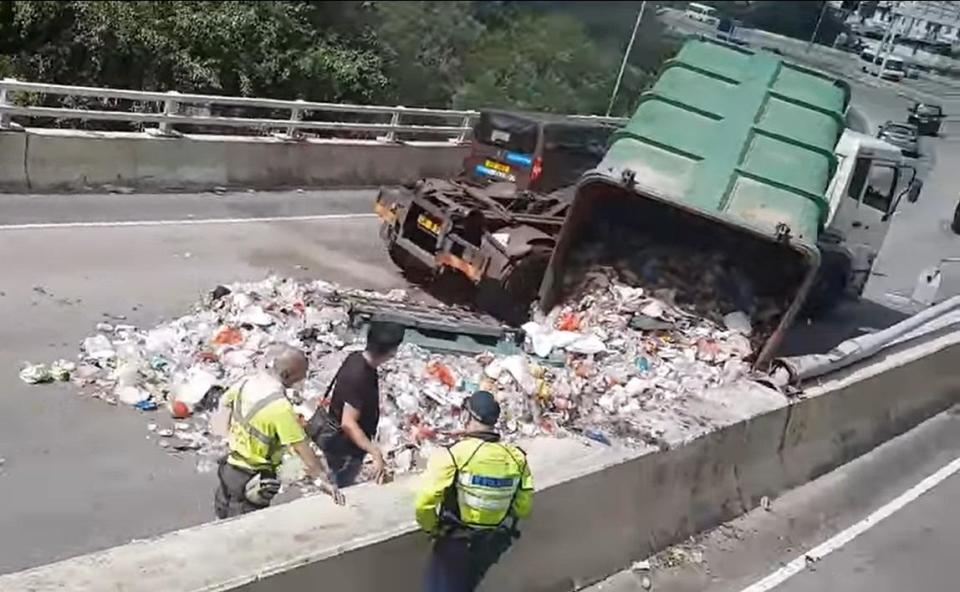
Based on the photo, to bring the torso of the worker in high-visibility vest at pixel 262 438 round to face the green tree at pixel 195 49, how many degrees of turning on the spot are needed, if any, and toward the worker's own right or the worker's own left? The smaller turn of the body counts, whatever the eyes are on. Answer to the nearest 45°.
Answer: approximately 45° to the worker's own left

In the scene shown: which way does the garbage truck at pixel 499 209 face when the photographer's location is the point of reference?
facing away from the viewer and to the right of the viewer

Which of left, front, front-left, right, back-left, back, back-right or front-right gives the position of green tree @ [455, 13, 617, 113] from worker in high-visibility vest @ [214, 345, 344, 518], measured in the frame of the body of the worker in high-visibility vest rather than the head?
front-left

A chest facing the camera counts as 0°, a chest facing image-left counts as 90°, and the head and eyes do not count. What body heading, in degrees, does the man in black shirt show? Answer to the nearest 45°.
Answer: approximately 270°

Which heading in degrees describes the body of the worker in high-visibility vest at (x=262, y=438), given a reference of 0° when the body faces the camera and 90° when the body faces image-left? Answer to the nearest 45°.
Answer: approximately 225°

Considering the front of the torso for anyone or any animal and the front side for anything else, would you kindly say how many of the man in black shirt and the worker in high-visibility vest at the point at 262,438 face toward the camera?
0

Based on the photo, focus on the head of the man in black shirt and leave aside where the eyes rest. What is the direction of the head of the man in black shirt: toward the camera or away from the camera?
away from the camera

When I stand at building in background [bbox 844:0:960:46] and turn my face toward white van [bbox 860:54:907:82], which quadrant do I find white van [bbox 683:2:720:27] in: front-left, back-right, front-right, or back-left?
back-right

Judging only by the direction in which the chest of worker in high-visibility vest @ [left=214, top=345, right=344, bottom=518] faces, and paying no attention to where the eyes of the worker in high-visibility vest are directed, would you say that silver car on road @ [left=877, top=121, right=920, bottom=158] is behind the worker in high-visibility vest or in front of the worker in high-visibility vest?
in front

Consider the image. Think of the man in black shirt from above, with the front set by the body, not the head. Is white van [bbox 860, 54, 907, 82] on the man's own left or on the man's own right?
on the man's own left

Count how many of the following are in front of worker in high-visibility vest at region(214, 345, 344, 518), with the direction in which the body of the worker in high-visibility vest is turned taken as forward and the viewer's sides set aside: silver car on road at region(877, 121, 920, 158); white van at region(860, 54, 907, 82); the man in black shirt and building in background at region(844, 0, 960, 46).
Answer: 4
